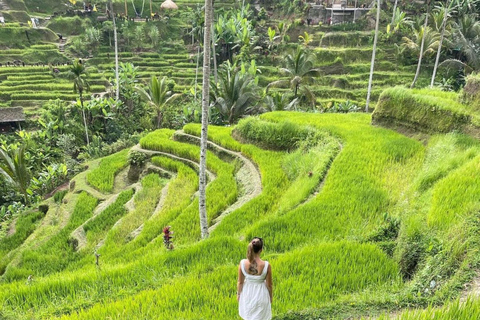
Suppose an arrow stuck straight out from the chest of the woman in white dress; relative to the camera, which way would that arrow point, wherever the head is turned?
away from the camera

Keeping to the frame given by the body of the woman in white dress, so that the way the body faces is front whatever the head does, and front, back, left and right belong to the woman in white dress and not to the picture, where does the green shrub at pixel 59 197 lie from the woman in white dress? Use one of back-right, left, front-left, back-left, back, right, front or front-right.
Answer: front-left

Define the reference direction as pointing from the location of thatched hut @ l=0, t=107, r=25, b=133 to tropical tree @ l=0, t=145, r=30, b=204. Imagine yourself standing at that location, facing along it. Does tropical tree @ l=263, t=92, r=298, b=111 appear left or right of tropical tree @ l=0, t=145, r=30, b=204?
left

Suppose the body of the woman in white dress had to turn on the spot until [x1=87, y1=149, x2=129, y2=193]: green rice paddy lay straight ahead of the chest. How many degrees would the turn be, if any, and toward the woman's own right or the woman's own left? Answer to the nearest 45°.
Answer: approximately 45° to the woman's own left

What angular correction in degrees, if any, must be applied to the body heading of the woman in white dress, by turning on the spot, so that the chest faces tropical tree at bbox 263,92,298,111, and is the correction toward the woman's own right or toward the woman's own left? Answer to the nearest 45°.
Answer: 0° — they already face it

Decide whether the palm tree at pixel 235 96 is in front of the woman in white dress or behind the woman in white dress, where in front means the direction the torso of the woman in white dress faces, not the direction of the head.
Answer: in front

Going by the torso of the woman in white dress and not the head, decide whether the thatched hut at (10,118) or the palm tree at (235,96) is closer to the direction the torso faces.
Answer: the palm tree

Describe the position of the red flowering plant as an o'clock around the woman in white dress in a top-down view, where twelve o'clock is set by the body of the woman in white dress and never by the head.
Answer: The red flowering plant is roughly at 11 o'clock from the woman in white dress.

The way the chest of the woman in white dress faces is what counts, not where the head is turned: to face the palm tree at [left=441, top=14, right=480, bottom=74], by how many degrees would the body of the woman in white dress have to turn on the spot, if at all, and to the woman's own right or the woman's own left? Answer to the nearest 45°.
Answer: approximately 45° to the woman's own right

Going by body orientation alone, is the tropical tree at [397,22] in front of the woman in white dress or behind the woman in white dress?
in front

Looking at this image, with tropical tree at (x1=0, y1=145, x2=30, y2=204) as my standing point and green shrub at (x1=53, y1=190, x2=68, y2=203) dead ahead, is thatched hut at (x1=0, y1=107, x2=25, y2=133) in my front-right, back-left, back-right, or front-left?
back-left
